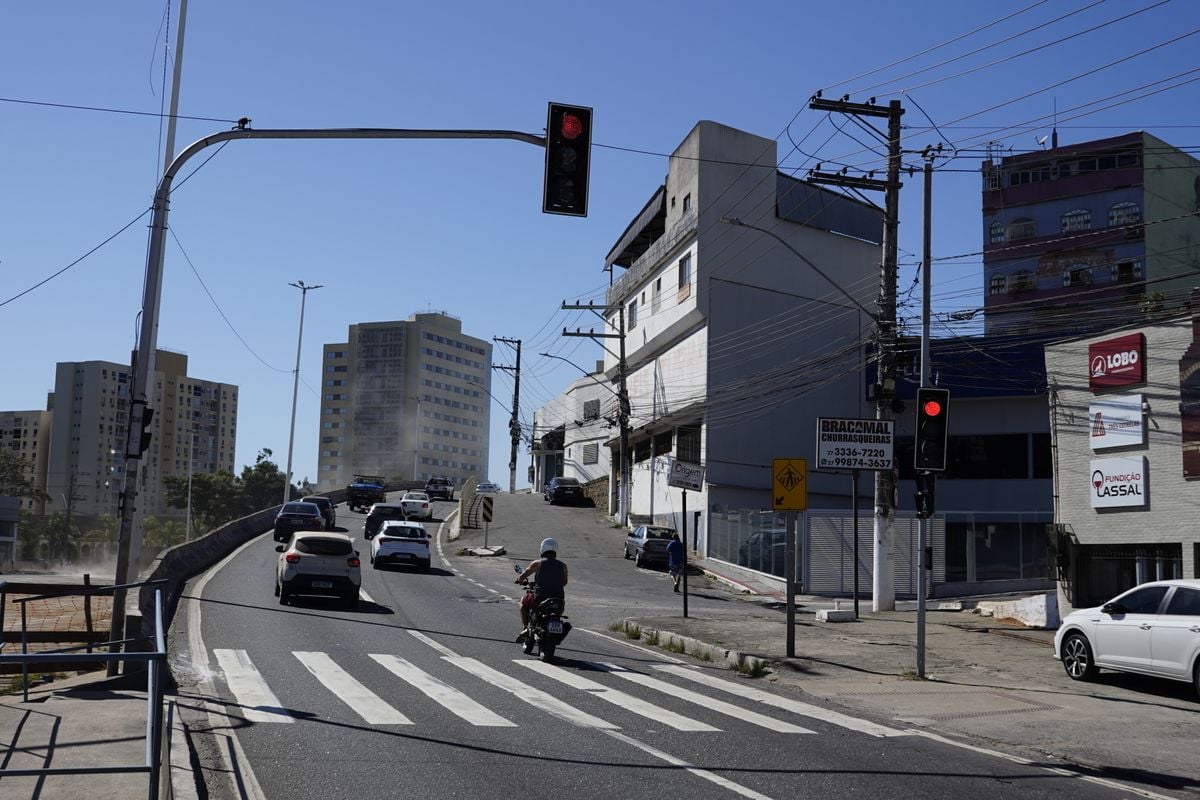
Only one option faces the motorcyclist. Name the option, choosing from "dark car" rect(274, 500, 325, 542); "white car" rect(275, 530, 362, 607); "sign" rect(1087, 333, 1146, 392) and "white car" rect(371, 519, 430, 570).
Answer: the sign

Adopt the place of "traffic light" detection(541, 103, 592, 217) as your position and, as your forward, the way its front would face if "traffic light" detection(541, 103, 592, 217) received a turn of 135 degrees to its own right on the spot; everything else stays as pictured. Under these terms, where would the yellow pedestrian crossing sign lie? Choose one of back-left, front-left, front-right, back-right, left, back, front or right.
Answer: right

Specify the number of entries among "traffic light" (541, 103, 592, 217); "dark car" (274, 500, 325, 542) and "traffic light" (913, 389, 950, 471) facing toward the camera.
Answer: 2

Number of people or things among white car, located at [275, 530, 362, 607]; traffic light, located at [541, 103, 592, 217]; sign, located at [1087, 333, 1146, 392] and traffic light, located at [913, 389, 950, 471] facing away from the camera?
1

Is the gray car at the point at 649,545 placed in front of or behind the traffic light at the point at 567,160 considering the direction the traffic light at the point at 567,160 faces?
behind

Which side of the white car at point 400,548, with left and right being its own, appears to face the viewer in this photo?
back

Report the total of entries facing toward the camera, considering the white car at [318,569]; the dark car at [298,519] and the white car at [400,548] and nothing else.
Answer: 0

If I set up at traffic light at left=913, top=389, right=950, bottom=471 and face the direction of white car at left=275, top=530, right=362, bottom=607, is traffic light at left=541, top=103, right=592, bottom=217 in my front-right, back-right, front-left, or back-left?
front-left

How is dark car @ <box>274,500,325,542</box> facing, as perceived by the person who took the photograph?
facing away from the viewer

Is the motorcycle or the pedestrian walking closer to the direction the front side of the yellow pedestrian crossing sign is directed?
the motorcycle

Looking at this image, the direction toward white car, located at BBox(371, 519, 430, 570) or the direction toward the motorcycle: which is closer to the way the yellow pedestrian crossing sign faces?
the motorcycle

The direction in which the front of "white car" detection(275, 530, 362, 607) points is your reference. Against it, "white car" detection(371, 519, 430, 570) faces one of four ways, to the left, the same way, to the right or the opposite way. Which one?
the same way

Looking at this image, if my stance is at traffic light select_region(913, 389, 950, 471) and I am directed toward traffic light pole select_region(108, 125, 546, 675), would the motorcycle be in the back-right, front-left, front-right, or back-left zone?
front-right

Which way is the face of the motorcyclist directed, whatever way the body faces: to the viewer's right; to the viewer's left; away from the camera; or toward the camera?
away from the camera

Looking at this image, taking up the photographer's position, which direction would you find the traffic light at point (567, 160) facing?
facing the viewer

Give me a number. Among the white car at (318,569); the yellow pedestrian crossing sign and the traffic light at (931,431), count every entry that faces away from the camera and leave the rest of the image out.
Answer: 1

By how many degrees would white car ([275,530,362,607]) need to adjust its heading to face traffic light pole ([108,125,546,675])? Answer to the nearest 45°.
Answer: approximately 180°
